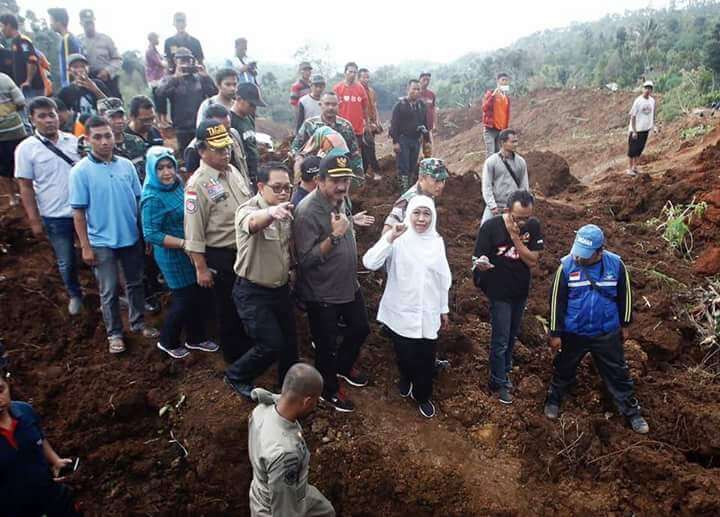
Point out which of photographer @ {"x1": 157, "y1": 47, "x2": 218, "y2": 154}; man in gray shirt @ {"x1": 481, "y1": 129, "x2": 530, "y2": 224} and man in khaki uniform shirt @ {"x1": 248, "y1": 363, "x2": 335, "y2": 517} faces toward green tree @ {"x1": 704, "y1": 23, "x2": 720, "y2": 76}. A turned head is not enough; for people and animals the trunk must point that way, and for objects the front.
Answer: the man in khaki uniform shirt

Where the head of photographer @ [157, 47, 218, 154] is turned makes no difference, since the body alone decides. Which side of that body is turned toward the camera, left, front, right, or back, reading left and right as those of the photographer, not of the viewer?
front

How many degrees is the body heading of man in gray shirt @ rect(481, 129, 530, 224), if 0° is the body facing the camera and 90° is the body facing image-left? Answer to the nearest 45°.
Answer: approximately 315°

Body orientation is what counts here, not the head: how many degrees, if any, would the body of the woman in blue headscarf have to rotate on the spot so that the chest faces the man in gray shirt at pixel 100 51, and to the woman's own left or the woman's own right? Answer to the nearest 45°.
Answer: approximately 135° to the woman's own left

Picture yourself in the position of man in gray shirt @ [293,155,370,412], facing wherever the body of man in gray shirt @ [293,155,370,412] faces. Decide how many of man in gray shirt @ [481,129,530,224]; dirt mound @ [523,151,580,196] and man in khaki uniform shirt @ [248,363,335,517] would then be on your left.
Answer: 2

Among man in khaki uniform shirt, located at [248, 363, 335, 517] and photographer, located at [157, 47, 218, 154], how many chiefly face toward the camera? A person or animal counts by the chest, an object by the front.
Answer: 1

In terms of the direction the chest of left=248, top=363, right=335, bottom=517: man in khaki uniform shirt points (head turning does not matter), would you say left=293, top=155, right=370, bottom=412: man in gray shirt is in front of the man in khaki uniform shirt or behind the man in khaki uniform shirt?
in front

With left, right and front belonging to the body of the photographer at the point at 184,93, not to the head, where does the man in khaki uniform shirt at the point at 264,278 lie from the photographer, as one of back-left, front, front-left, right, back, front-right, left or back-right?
front

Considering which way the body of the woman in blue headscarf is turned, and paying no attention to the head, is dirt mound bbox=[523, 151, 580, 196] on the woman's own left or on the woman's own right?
on the woman's own left
